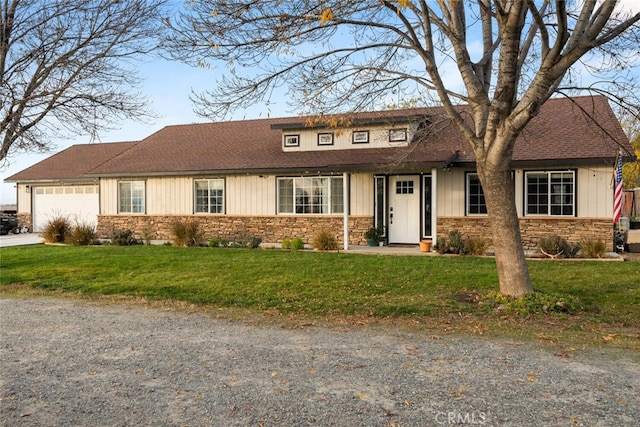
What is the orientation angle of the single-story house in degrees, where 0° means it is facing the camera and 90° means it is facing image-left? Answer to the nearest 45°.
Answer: approximately 0°

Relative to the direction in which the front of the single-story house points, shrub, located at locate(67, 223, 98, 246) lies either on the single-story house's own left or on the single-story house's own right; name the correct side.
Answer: on the single-story house's own right

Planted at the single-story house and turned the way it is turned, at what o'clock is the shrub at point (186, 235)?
The shrub is roughly at 3 o'clock from the single-story house.

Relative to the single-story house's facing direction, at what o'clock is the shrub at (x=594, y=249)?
The shrub is roughly at 10 o'clock from the single-story house.

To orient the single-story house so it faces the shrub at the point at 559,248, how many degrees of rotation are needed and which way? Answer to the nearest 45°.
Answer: approximately 45° to its left

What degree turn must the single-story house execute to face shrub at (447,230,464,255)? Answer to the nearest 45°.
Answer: approximately 45° to its left

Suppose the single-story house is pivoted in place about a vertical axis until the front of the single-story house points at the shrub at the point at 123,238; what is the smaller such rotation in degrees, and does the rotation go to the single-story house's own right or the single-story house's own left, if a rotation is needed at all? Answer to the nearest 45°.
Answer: approximately 90° to the single-story house's own right
